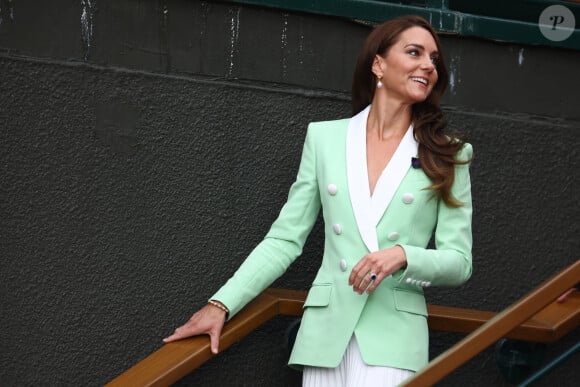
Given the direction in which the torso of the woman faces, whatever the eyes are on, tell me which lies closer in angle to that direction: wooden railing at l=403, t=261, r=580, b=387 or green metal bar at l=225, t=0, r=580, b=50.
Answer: the wooden railing

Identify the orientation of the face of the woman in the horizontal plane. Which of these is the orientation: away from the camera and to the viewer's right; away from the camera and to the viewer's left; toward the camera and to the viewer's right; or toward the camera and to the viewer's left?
toward the camera and to the viewer's right

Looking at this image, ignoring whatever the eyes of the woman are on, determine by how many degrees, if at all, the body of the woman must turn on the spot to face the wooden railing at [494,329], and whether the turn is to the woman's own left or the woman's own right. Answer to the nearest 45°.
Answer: approximately 45° to the woman's own left

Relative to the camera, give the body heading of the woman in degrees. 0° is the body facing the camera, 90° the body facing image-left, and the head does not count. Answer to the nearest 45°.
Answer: approximately 0°

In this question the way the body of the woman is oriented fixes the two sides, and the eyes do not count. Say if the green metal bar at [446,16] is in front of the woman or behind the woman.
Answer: behind
